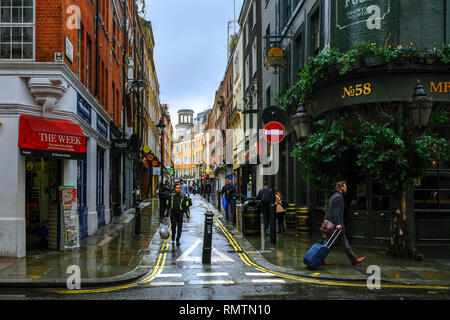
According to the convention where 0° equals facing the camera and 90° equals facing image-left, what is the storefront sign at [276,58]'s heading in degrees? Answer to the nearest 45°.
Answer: approximately 0°

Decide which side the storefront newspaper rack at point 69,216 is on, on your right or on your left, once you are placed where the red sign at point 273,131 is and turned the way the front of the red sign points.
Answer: on your right

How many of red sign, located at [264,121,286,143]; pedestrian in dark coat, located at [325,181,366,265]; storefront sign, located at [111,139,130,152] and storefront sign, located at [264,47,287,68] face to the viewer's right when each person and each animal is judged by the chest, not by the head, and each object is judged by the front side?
1

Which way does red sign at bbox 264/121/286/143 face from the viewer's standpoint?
toward the camera

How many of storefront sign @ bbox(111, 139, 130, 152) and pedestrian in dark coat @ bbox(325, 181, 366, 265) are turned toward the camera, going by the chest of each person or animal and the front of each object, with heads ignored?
1

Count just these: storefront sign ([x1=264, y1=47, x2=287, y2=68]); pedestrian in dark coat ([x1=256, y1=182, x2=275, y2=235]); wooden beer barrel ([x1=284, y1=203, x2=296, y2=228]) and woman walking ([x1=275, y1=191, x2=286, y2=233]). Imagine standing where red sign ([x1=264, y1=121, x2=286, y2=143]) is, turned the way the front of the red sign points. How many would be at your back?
4
